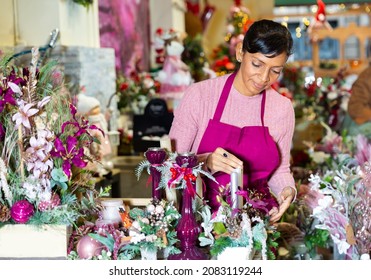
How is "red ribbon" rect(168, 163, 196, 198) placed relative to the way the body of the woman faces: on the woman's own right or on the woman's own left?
on the woman's own right

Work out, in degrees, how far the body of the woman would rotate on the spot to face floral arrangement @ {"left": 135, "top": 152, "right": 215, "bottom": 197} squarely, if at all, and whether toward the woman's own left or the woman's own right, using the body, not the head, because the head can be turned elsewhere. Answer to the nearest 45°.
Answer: approximately 90° to the woman's own right

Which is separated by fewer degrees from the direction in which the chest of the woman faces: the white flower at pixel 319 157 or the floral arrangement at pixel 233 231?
the floral arrangement

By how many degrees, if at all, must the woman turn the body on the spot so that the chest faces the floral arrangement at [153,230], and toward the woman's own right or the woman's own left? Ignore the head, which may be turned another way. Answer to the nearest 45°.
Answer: approximately 90° to the woman's own right

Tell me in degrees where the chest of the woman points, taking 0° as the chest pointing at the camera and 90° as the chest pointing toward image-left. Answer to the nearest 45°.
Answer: approximately 315°

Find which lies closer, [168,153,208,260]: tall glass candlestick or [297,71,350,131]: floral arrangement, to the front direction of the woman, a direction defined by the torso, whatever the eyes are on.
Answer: the tall glass candlestick

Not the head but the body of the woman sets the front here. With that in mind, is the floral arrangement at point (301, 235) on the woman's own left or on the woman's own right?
on the woman's own left

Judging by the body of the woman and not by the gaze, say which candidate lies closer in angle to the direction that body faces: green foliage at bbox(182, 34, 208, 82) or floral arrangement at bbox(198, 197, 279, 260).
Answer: the floral arrangement

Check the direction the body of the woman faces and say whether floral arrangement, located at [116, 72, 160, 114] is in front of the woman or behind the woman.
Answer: behind

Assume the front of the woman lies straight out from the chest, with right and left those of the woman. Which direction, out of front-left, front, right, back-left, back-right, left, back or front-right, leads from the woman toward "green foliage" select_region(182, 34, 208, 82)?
back-left
